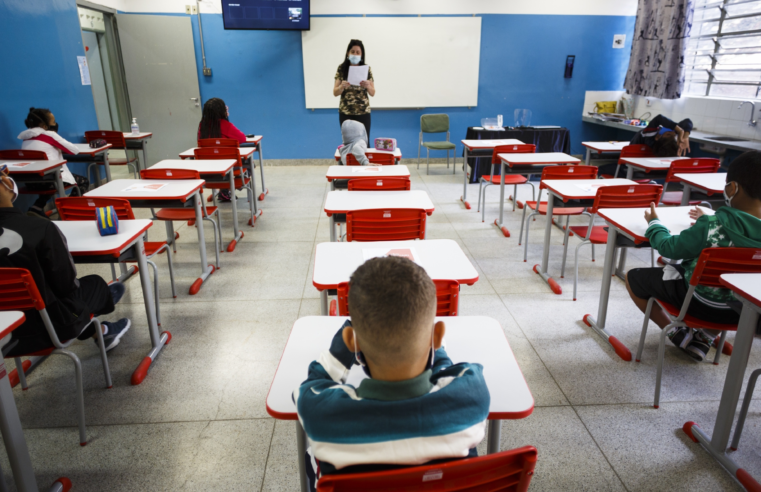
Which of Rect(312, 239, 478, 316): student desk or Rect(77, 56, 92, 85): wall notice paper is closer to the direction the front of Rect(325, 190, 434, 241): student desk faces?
the student desk

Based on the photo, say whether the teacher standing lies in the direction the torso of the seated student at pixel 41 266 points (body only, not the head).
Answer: yes

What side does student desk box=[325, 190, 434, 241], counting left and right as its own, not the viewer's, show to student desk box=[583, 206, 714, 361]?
left

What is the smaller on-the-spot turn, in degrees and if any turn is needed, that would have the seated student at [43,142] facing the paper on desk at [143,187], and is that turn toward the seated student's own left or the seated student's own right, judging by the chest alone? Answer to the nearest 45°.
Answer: approximately 135° to the seated student's own right

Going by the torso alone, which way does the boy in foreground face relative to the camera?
away from the camera

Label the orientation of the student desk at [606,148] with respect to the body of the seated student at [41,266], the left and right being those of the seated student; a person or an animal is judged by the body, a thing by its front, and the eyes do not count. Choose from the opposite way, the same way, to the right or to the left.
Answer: the opposite way

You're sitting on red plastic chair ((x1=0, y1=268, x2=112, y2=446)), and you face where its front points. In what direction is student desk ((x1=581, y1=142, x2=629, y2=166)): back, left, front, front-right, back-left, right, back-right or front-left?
front-right

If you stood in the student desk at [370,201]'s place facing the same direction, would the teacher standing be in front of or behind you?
behind

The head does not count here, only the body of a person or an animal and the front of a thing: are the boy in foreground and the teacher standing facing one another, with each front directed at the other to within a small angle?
yes

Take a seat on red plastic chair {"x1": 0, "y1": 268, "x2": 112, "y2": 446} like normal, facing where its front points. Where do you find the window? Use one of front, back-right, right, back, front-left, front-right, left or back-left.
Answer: front-right

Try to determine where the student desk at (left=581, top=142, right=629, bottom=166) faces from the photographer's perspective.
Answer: facing the viewer

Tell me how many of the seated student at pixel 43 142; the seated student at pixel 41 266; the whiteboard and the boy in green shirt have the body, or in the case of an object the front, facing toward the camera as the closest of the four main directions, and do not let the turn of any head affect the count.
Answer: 1

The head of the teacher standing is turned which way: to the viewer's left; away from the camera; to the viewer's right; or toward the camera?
toward the camera

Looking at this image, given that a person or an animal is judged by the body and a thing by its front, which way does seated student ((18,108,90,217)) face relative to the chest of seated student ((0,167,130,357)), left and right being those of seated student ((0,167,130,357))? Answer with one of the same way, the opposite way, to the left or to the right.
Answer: the same way

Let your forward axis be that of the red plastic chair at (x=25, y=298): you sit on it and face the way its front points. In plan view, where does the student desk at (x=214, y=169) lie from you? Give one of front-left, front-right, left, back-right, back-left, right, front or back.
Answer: front

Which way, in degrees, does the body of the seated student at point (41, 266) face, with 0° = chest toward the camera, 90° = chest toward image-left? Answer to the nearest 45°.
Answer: approximately 225°

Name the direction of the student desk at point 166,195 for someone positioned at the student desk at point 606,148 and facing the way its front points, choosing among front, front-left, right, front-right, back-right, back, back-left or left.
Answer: front-right

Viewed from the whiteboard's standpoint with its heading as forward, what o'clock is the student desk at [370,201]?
The student desk is roughly at 12 o'clock from the whiteboard.

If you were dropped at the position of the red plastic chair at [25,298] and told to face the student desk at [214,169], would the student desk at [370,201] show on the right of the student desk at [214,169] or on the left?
right

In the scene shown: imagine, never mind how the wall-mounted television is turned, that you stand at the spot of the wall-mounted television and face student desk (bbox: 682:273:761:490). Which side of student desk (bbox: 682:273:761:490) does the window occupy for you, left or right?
left

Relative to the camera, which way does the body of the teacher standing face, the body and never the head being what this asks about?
toward the camera

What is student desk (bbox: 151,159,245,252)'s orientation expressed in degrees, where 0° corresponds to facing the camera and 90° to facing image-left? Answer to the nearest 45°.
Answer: approximately 0°

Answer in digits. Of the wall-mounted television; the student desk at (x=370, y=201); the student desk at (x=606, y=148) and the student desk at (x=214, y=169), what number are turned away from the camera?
0

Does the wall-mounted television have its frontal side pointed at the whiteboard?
no

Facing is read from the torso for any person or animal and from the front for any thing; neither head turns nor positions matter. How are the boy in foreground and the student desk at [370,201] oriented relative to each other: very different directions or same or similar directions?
very different directions
